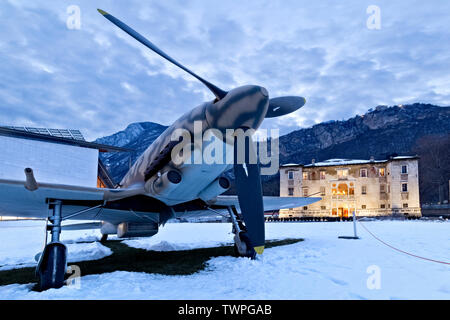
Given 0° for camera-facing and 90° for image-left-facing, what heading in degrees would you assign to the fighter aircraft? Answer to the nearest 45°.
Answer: approximately 315°

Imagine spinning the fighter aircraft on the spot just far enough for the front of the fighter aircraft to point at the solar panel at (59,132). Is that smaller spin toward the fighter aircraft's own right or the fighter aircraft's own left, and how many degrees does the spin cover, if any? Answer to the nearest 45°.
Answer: approximately 135° to the fighter aircraft's own left

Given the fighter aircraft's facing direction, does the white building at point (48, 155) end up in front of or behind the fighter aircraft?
behind
